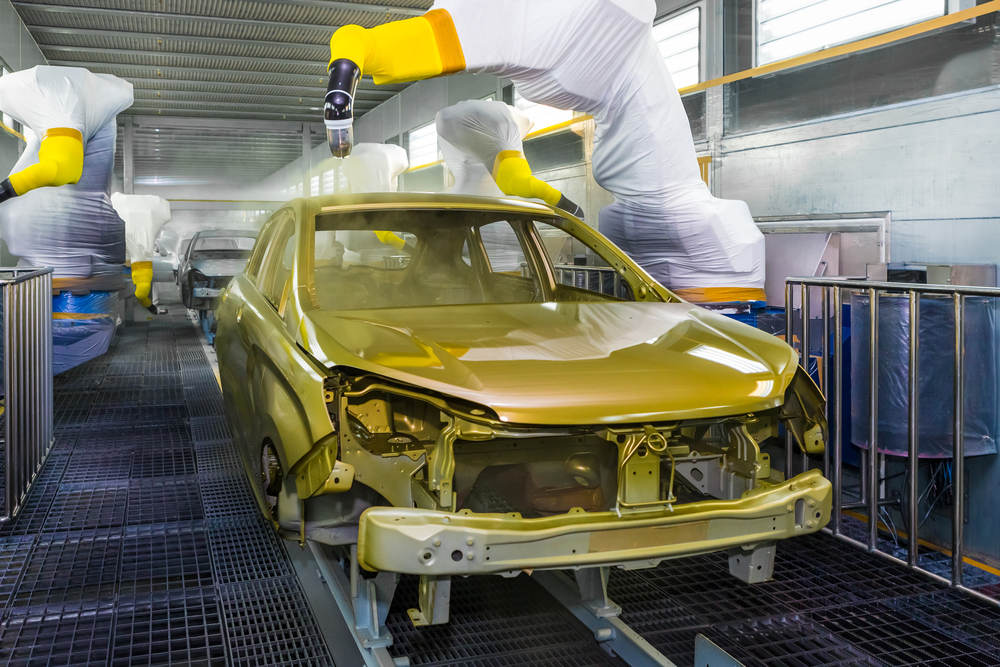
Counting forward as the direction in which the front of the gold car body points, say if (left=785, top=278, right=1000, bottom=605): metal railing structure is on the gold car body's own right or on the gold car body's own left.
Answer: on the gold car body's own left

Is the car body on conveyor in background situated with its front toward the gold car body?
yes

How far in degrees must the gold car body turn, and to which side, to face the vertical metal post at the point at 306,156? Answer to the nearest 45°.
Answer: approximately 135° to its left

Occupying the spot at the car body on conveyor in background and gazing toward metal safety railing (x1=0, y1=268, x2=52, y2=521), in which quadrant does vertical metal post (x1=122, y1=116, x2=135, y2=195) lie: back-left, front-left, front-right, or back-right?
back-right

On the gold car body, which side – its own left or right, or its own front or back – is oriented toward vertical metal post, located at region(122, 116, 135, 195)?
back

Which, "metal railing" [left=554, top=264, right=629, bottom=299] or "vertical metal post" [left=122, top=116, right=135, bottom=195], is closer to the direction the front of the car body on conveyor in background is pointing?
the metal railing

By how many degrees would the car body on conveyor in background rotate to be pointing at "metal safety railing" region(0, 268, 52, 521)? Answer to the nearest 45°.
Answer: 0° — it already faces it

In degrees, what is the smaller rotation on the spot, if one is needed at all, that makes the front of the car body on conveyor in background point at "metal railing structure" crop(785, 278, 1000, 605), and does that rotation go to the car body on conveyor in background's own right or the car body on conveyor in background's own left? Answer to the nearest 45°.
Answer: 0° — it already faces it

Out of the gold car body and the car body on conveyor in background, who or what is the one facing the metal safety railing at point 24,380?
the car body on conveyor in background

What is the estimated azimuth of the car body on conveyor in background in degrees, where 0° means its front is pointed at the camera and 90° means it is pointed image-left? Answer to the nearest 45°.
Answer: approximately 0°
